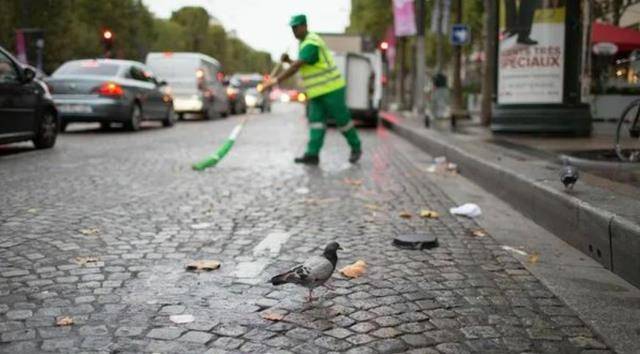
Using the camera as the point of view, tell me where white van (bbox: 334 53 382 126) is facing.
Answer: facing away from the viewer

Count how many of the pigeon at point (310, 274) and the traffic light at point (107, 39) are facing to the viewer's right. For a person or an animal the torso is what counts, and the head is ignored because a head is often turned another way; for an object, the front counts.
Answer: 1

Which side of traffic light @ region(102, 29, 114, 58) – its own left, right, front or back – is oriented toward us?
front

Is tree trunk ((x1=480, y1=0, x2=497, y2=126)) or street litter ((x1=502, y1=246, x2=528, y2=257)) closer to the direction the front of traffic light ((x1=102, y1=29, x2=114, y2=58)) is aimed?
the street litter

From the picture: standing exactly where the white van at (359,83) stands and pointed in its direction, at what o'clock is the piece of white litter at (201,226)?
The piece of white litter is roughly at 6 o'clock from the white van.

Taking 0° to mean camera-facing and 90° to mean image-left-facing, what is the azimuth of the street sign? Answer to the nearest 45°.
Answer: approximately 0°

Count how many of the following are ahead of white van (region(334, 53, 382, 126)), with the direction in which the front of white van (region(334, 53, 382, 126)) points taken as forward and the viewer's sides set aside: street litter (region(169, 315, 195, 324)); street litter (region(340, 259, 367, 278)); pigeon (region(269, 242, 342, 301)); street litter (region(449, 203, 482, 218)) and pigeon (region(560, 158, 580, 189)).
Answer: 0

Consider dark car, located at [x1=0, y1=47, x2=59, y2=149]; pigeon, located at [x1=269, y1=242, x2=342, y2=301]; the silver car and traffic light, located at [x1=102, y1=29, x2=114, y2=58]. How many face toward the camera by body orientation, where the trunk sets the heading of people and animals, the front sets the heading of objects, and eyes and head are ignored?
1

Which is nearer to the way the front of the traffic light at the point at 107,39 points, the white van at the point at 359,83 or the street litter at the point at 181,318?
the street litter

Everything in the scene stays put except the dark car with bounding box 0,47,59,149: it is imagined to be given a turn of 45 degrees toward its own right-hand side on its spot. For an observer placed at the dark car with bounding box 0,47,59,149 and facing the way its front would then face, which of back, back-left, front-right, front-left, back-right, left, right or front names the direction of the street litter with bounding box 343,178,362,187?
front-right

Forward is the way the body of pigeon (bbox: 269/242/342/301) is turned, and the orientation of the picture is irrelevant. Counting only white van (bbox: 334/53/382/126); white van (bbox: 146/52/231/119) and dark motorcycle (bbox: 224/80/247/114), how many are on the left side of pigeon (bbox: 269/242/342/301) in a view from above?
3

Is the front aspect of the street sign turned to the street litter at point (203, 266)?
yes

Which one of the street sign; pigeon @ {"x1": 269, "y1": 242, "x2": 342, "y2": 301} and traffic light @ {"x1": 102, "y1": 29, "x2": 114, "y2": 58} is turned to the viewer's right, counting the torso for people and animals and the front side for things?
the pigeon

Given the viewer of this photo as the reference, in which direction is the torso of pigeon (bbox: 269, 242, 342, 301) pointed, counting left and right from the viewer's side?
facing to the right of the viewer

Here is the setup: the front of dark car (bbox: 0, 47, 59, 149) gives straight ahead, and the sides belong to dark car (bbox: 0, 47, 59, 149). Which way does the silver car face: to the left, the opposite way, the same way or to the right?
the same way

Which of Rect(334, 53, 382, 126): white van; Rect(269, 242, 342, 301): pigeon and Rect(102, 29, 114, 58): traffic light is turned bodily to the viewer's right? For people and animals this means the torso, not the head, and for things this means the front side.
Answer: the pigeon

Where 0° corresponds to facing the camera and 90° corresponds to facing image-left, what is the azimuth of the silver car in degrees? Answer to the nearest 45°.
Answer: approximately 225°

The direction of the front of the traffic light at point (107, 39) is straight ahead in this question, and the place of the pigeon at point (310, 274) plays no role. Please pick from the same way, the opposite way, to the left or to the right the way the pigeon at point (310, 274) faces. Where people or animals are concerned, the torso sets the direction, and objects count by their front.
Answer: to the left

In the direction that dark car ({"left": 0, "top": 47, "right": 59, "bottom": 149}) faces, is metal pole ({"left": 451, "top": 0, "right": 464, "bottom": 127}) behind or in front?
in front

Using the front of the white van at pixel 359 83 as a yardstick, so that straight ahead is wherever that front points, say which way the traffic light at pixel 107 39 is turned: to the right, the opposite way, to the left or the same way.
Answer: the opposite way

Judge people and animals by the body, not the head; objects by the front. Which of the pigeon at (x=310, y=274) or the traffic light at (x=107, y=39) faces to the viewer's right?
the pigeon

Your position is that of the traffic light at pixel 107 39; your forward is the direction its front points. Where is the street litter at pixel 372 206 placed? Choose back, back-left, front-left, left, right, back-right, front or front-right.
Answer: front

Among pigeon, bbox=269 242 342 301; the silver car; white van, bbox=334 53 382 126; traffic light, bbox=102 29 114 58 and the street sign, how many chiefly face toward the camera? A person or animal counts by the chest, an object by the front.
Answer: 2
